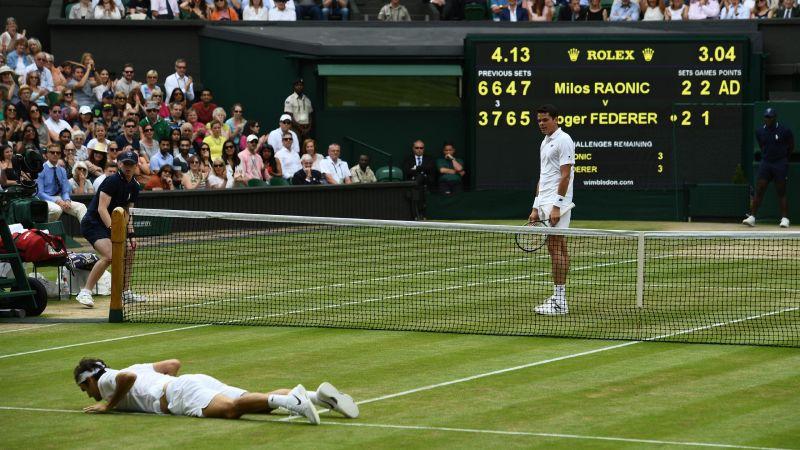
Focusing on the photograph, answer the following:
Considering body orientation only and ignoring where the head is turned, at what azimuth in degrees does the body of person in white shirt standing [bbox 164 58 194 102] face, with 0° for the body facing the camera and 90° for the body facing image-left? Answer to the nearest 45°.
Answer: approximately 315°

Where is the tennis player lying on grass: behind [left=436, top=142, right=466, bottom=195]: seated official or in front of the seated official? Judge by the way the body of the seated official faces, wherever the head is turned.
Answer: in front

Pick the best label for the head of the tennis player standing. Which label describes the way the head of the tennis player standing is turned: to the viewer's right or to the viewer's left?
to the viewer's left

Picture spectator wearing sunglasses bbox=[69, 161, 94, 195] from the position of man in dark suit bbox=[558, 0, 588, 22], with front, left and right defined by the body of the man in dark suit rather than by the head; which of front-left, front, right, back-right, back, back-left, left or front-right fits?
front-right

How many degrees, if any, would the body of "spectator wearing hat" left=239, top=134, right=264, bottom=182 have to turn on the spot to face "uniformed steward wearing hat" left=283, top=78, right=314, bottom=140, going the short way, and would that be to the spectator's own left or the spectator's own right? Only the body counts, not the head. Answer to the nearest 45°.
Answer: approximately 90° to the spectator's own left

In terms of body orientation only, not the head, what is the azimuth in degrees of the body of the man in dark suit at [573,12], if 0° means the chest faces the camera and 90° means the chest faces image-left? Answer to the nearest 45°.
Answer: approximately 0°

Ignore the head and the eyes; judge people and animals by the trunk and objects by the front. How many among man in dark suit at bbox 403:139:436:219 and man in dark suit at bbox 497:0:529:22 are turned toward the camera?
2

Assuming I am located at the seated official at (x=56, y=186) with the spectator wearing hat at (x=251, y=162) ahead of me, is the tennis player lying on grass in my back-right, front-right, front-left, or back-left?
back-right

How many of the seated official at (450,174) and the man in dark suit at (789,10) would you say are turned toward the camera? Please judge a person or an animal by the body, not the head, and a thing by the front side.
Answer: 2

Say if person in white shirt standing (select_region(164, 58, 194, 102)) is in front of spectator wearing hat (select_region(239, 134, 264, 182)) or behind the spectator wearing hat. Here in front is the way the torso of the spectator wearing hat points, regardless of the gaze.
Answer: behind
